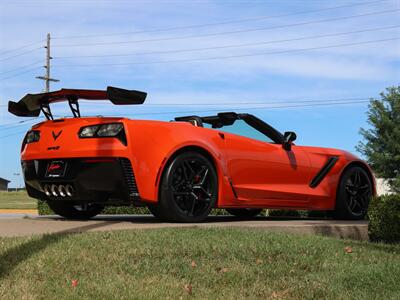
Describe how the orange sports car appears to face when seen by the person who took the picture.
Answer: facing away from the viewer and to the right of the viewer

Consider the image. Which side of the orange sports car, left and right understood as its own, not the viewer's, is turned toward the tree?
front
